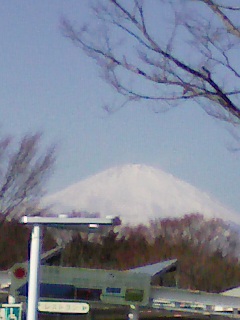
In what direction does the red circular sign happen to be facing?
toward the camera

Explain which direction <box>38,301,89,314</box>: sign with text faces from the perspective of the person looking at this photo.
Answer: facing the viewer

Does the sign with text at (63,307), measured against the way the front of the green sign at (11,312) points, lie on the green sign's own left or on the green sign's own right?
on the green sign's own left

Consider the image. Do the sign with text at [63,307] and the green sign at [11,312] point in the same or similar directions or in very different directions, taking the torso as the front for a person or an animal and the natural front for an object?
same or similar directions

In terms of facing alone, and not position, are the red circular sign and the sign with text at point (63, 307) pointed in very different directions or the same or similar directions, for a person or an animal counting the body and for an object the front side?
same or similar directions

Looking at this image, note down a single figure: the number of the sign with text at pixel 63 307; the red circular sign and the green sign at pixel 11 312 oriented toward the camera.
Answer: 3

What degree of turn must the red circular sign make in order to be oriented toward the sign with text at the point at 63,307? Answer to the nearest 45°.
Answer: approximately 90° to its left

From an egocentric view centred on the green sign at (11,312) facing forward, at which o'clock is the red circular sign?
The red circular sign is roughly at 6 o'clock from the green sign.

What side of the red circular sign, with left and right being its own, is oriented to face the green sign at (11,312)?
front

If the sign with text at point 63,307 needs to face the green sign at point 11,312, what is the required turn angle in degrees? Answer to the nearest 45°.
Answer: approximately 45° to its right

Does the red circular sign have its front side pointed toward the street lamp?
yes

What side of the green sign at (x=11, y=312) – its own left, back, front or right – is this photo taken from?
front
